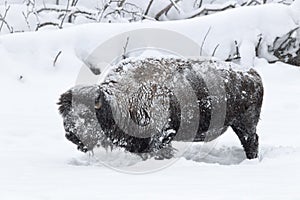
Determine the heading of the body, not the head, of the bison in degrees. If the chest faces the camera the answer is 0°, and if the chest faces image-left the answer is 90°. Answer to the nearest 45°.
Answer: approximately 90°
